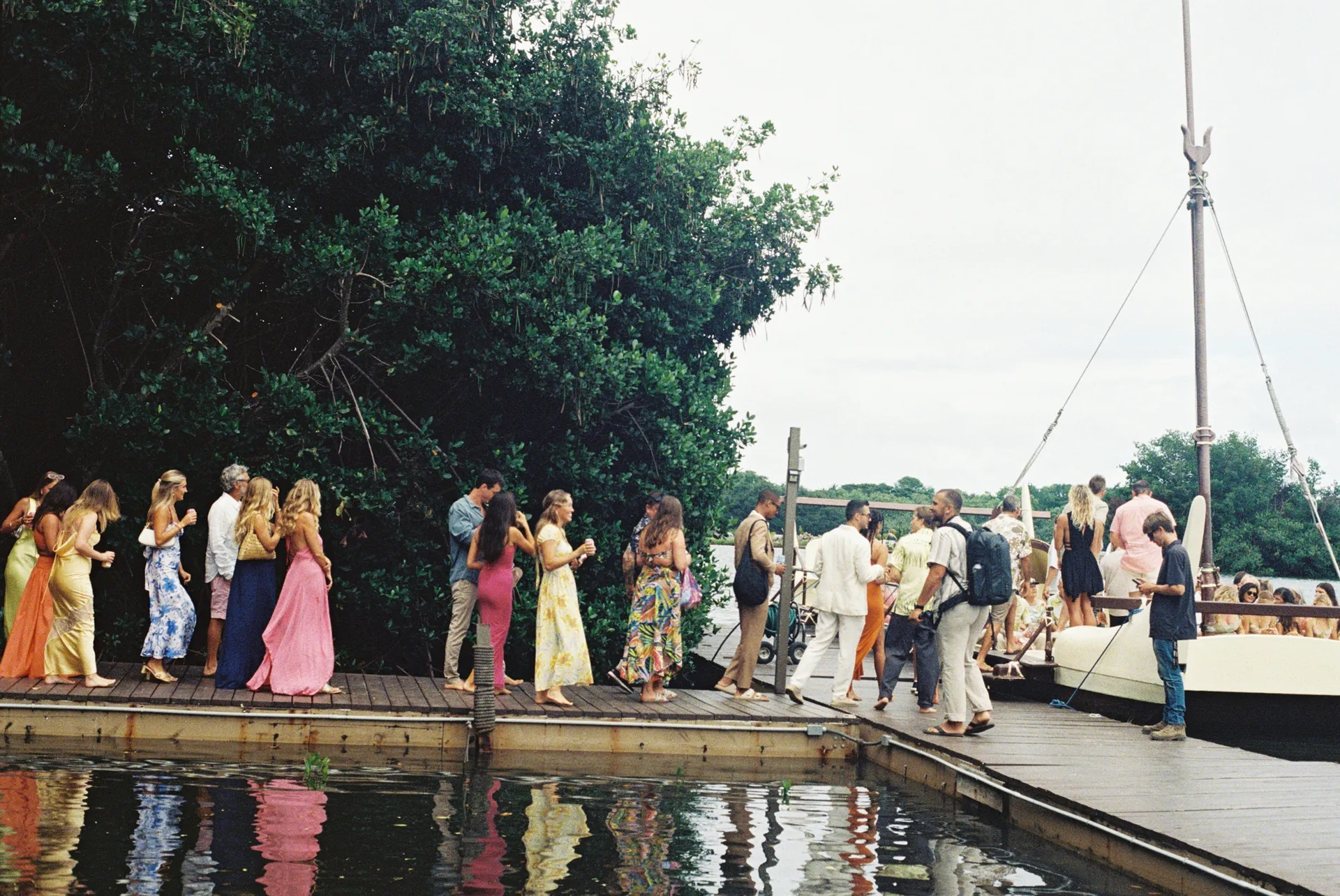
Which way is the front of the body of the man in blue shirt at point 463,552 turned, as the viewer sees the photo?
to the viewer's right

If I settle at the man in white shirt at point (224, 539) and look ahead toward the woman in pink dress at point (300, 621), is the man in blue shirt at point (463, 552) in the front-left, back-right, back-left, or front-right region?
front-left

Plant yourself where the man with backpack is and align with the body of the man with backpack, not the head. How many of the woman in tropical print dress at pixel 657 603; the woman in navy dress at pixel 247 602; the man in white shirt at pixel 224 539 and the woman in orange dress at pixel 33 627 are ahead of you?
4

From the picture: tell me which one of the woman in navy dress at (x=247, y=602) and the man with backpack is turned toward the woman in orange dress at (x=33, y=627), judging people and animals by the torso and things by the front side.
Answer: the man with backpack

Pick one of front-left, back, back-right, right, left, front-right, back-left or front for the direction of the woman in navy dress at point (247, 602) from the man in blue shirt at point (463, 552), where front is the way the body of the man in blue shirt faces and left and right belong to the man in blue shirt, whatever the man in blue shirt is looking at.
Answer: back

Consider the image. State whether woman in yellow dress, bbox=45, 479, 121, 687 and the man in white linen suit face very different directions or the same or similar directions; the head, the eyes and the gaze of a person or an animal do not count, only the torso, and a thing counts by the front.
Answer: same or similar directions

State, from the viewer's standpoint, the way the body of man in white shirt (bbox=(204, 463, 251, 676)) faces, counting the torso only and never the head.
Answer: to the viewer's right

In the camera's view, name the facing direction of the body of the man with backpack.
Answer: to the viewer's left

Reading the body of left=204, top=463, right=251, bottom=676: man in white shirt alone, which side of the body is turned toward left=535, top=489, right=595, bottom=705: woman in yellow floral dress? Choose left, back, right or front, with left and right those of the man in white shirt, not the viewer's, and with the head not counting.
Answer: front

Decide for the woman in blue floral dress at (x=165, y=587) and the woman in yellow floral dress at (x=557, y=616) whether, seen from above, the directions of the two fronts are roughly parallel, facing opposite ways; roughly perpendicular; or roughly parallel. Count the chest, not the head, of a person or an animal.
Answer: roughly parallel

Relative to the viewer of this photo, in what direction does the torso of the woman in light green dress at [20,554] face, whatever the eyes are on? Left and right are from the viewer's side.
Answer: facing to the right of the viewer

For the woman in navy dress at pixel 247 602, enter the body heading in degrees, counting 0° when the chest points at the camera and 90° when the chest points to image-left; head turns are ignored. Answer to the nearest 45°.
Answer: approximately 270°

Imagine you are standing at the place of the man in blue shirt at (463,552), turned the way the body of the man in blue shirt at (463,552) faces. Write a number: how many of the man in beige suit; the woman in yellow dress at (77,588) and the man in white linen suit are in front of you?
2

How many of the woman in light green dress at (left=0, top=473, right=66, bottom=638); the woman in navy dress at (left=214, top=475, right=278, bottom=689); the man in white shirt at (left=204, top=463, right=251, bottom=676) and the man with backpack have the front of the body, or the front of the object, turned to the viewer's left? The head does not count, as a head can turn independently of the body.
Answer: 1

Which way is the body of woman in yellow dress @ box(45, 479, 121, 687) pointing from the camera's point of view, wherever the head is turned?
to the viewer's right

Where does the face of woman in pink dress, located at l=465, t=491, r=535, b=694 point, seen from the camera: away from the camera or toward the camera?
away from the camera

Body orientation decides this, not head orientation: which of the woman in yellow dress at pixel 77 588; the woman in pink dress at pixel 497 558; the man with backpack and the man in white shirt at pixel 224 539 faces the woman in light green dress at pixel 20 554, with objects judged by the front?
the man with backpack
